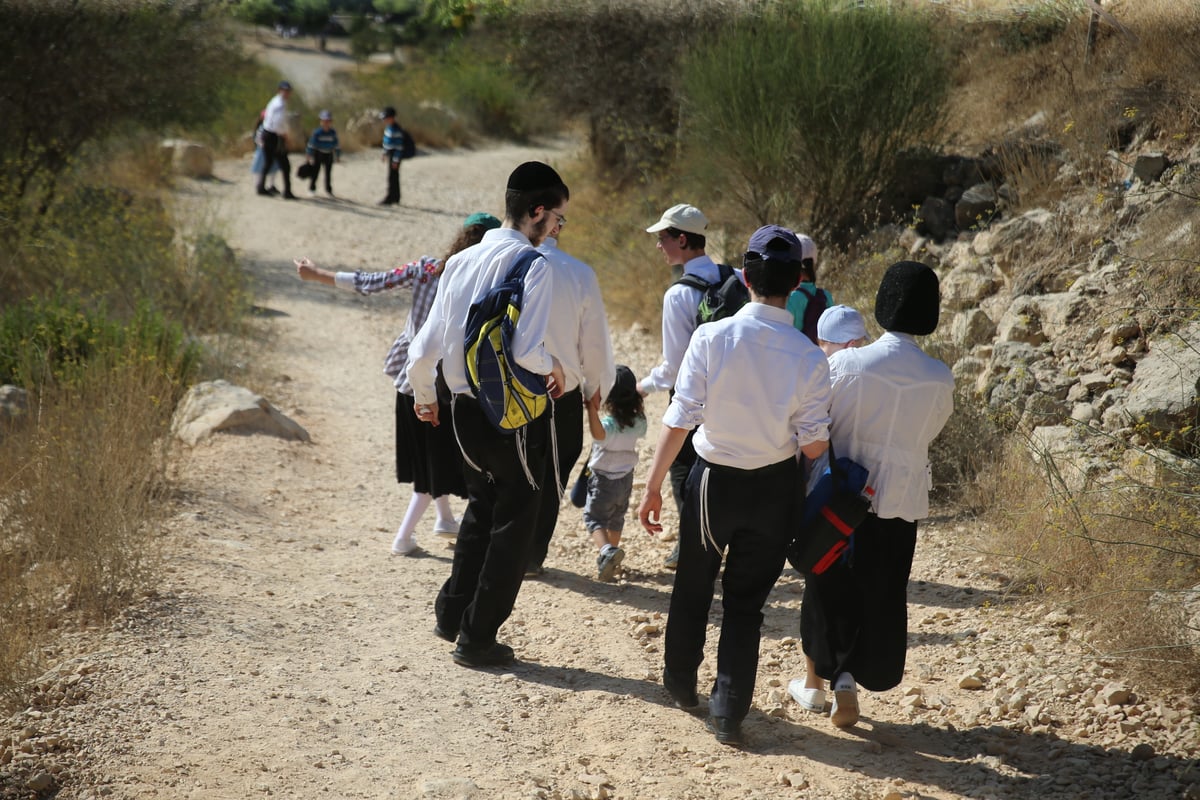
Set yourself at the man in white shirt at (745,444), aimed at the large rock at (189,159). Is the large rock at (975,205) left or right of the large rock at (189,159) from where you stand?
right

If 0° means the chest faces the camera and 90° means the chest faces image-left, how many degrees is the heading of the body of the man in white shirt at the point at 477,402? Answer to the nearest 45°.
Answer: approximately 225°

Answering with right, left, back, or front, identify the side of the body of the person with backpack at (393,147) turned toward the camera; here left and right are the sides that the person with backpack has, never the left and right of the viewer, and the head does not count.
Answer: left

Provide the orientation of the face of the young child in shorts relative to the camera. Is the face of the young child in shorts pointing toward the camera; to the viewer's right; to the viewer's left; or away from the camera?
away from the camera

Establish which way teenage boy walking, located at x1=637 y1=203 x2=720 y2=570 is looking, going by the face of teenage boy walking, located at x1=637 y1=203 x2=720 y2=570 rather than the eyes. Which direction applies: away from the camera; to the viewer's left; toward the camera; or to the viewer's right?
to the viewer's left

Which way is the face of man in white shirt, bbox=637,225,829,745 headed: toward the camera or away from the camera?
away from the camera

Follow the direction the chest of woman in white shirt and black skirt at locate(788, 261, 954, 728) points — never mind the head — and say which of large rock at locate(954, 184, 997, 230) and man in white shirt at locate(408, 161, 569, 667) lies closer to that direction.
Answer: the large rock

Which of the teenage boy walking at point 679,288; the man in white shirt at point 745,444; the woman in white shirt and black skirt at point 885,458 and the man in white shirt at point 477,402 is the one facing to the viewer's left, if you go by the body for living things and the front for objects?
the teenage boy walking

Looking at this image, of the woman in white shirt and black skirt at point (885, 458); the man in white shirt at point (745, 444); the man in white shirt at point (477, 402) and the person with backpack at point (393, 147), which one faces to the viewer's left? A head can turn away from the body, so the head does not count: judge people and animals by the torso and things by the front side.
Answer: the person with backpack

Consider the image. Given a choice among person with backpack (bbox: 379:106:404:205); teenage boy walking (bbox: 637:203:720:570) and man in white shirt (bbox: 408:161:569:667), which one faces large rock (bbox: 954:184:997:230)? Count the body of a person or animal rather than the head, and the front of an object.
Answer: the man in white shirt

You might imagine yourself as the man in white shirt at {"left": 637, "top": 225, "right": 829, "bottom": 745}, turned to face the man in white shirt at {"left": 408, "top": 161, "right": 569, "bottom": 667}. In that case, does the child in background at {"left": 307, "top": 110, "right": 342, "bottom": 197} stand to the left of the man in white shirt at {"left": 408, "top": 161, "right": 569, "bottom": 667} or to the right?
right

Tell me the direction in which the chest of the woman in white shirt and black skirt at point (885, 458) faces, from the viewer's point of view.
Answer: away from the camera
